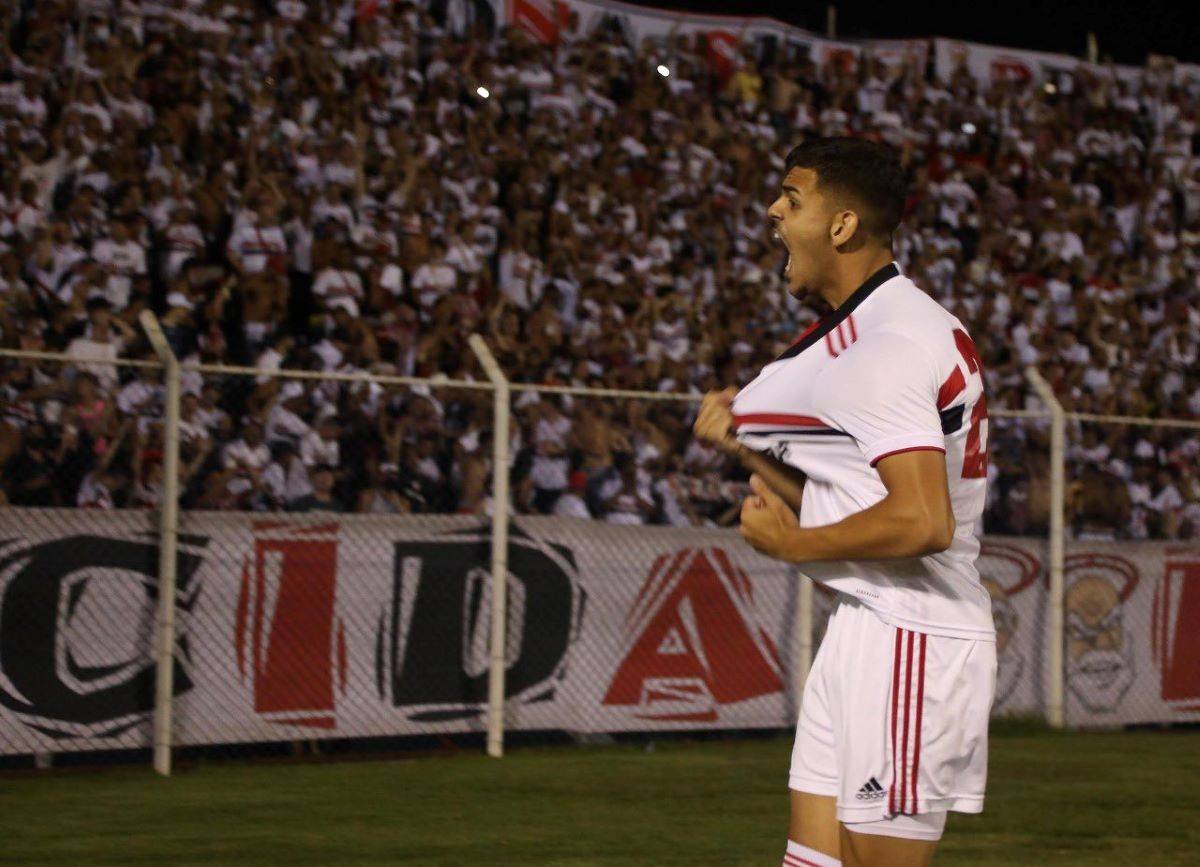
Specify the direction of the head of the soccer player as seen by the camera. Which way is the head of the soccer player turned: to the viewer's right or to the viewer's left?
to the viewer's left

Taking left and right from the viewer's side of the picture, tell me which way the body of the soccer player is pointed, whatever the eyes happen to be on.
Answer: facing to the left of the viewer
